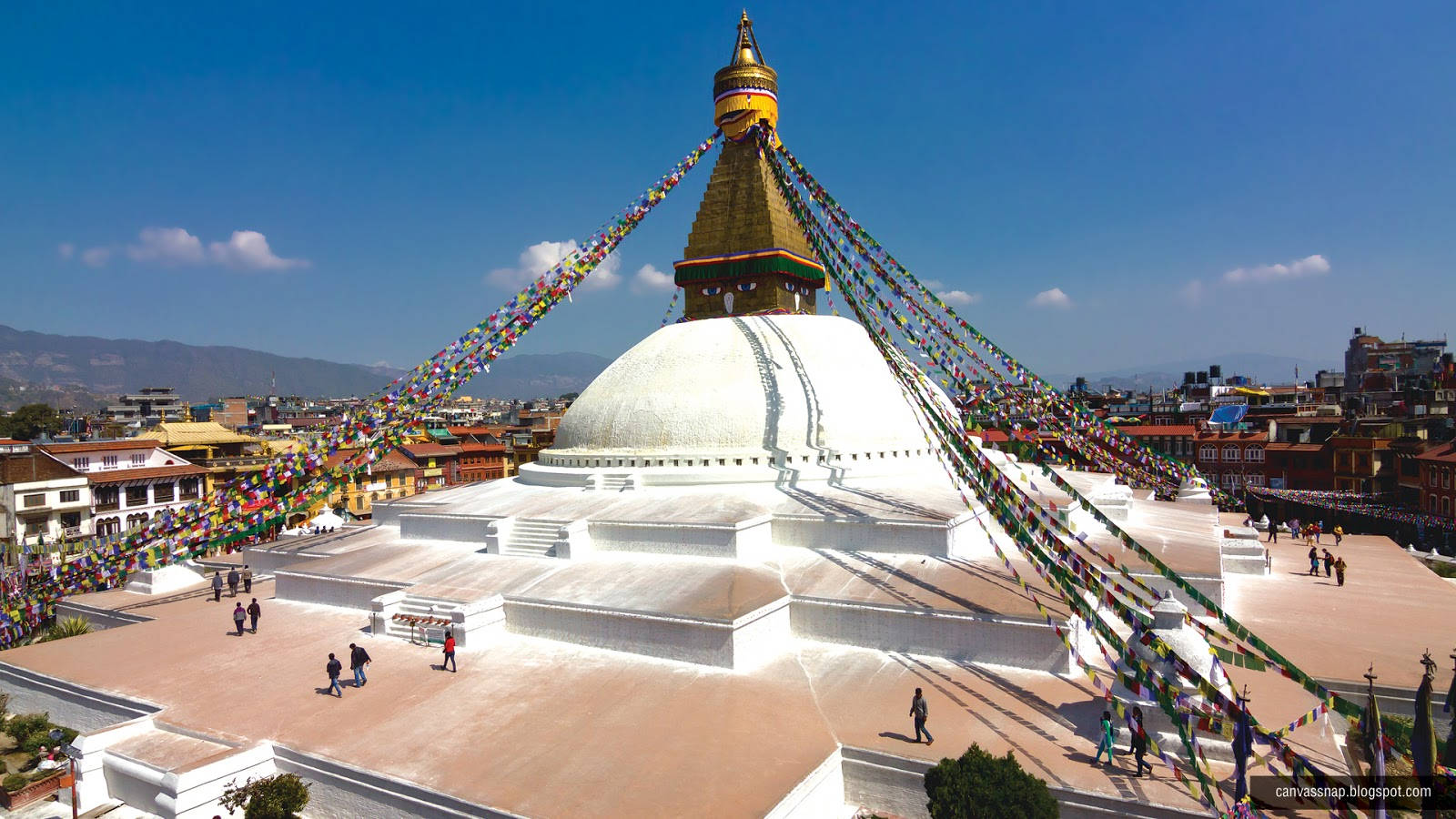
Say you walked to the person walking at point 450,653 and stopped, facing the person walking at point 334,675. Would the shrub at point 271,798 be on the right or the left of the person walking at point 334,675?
left

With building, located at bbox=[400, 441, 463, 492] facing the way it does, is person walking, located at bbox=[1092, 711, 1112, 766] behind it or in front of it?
in front

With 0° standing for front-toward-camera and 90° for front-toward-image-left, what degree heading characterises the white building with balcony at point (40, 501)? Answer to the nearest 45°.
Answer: approximately 315°

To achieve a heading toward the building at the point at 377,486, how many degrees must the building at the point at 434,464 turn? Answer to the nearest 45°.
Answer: approximately 90° to its right

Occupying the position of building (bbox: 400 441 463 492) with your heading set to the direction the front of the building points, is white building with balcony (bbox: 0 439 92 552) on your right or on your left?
on your right

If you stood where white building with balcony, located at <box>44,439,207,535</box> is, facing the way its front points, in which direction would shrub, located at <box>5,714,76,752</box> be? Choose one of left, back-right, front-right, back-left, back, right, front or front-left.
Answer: front-right

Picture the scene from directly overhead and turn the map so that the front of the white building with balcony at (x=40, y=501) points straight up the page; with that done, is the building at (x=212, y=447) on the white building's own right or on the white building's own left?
on the white building's own left

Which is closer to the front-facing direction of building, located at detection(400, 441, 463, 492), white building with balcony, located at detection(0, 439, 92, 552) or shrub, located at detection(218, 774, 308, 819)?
the shrub

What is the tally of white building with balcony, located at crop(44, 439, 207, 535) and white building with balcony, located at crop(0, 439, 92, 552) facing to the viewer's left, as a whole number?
0

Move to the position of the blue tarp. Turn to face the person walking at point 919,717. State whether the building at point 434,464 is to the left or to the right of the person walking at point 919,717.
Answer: right
